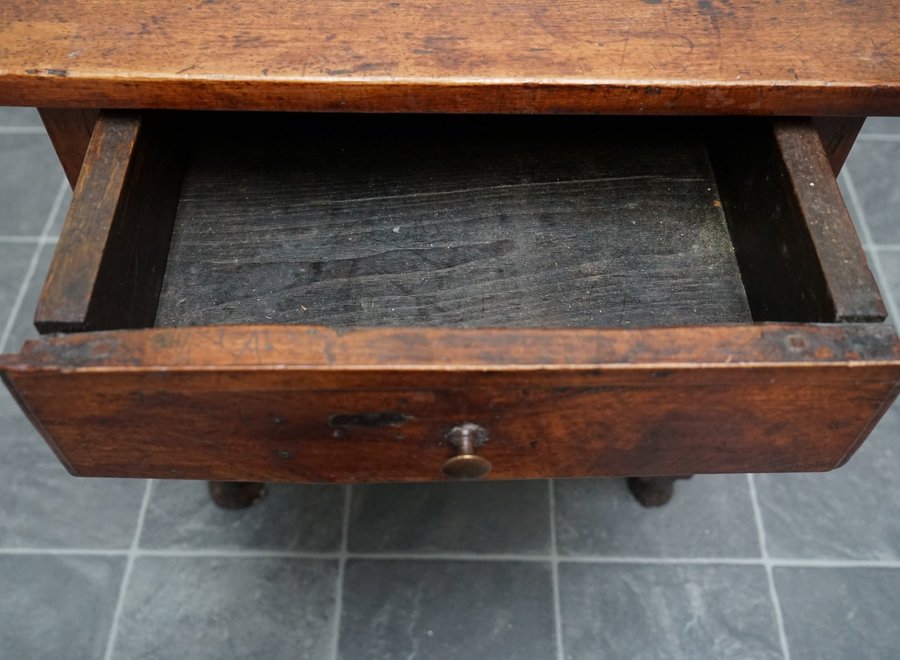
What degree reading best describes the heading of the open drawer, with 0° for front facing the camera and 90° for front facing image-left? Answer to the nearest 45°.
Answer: approximately 0°
